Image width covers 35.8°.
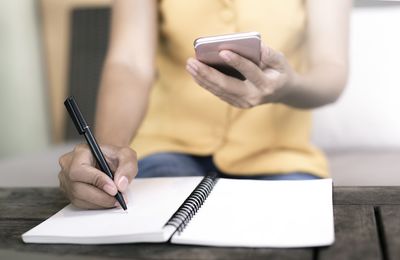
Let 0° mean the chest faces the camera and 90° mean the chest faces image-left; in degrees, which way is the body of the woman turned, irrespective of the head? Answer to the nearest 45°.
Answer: approximately 0°
